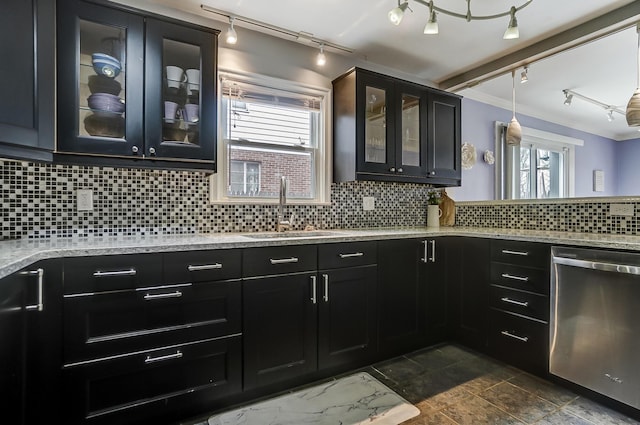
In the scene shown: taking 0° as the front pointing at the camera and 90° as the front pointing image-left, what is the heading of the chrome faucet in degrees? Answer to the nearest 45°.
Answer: approximately 0°

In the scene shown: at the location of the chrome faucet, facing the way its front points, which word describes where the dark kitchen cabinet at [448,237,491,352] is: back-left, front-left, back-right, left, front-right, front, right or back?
left

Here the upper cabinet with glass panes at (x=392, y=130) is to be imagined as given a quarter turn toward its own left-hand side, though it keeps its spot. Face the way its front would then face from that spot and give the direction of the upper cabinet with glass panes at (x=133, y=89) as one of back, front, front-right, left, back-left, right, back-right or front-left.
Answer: back

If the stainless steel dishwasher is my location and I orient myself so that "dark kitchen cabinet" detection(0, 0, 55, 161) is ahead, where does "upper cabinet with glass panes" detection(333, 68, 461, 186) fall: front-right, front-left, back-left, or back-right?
front-right

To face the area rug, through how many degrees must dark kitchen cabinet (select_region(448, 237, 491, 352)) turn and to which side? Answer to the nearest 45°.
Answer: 0° — it already faces it

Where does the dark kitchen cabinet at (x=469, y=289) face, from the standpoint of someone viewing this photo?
facing the viewer and to the left of the viewer

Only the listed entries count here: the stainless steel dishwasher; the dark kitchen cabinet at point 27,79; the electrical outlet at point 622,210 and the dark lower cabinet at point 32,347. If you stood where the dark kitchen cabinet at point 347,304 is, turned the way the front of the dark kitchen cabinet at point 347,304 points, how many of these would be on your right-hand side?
2
